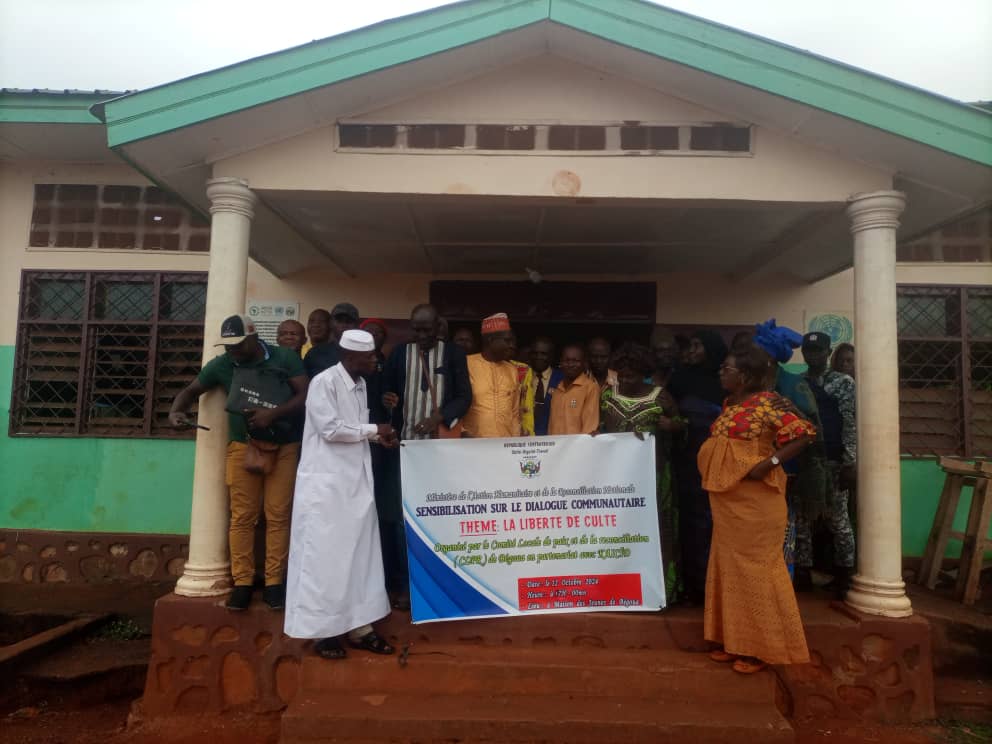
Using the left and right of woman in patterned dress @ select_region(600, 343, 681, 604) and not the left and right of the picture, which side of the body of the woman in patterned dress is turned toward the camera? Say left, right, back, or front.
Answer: front

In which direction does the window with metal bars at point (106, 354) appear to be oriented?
toward the camera

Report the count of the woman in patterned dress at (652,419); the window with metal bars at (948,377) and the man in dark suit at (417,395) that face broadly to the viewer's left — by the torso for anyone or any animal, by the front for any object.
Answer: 0

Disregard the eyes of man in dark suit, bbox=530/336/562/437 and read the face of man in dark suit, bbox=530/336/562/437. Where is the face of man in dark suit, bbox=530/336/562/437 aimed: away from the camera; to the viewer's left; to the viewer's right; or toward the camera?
toward the camera

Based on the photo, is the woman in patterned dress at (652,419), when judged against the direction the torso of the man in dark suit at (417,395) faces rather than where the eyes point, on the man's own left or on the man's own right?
on the man's own left

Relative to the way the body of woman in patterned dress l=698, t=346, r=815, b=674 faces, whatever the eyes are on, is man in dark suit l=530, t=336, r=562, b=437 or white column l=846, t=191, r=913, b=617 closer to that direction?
the man in dark suit

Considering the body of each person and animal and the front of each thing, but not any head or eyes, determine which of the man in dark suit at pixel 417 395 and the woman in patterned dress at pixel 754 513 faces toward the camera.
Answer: the man in dark suit

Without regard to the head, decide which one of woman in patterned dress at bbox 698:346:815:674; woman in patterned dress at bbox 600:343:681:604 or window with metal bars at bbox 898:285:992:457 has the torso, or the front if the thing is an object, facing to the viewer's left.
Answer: woman in patterned dress at bbox 698:346:815:674

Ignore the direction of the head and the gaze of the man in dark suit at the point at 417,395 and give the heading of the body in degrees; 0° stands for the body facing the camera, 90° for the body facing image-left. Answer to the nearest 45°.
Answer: approximately 0°

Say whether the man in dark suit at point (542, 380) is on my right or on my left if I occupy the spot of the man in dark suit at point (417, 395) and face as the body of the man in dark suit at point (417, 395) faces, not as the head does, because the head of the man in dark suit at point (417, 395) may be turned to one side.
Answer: on my left

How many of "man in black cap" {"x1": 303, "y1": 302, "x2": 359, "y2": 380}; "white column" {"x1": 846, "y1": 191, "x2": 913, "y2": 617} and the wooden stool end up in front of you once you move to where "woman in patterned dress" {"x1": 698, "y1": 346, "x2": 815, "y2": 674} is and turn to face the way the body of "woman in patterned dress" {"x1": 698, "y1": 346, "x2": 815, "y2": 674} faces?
1

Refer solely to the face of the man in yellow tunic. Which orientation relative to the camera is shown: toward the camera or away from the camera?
toward the camera

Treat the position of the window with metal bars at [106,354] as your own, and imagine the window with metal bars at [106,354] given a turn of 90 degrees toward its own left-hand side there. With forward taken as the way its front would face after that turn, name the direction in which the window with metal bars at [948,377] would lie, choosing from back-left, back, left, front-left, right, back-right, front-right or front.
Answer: front-right

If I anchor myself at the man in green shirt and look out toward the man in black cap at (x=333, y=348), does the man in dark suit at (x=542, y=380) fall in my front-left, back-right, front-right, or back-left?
front-right

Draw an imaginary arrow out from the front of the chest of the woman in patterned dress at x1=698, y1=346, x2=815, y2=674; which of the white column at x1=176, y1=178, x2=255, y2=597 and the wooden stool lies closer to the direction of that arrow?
the white column

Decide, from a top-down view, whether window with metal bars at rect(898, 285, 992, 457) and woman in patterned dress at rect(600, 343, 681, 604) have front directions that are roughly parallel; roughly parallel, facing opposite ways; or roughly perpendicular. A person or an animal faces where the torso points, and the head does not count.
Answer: roughly parallel

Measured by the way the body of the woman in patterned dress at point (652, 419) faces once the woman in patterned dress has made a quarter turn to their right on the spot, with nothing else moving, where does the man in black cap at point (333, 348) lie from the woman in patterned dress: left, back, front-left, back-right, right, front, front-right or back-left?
front

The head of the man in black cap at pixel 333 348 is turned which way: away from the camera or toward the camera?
toward the camera
